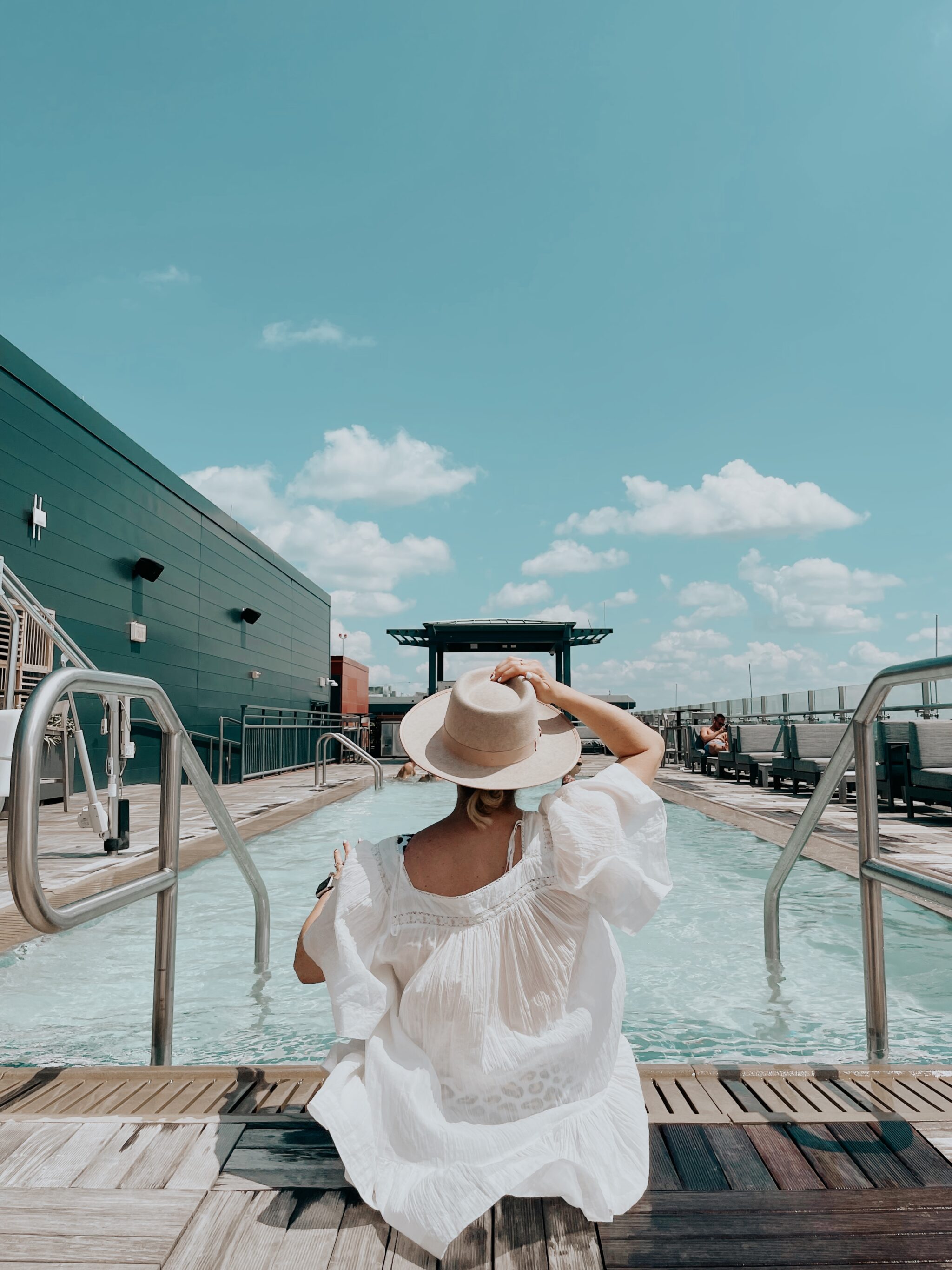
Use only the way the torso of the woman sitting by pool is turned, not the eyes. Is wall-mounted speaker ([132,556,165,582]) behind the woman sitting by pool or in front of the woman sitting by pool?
in front

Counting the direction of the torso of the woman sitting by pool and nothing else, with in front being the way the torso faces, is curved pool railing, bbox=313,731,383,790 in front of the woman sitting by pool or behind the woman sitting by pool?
in front

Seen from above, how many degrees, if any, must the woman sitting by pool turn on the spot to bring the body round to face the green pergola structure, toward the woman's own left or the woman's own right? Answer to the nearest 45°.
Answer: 0° — they already face it

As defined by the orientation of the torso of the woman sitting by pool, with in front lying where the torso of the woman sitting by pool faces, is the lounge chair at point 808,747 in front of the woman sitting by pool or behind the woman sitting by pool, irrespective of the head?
in front

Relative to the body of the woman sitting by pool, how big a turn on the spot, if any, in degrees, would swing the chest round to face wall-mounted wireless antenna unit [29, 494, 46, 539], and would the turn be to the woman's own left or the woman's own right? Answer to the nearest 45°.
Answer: approximately 45° to the woman's own left

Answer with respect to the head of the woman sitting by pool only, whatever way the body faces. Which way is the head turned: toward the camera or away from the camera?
away from the camera

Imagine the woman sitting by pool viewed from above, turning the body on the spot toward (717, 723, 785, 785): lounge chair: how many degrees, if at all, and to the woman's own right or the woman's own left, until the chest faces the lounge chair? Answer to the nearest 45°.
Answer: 0° — they already face it

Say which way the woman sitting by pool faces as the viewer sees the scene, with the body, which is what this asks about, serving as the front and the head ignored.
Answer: away from the camera

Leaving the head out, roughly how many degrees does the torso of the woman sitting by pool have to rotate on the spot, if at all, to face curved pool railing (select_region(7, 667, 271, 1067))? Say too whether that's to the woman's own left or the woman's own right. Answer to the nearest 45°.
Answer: approximately 45° to the woman's own left

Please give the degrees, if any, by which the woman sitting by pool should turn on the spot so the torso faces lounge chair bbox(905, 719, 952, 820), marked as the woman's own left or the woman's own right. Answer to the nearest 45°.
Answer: approximately 45° to the woman's own right
